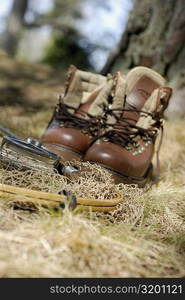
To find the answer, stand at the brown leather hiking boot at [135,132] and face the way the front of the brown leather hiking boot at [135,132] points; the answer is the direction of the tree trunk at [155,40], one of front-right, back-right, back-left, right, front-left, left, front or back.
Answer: back-right

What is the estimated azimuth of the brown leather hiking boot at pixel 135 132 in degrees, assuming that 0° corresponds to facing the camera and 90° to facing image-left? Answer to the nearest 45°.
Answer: approximately 45°

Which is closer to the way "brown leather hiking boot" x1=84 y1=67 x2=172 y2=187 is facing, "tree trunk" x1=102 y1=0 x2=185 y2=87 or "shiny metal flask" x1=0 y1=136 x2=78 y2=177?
the shiny metal flask

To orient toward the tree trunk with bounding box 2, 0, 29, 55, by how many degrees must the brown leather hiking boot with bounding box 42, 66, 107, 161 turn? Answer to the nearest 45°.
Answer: approximately 135° to its right

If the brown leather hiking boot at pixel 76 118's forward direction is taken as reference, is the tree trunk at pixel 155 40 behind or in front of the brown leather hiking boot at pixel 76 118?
behind

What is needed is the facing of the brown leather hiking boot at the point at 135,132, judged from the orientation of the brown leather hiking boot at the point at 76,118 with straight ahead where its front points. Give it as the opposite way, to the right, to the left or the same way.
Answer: the same way

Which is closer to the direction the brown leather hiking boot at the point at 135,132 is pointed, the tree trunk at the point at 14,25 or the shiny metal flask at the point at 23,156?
the shiny metal flask

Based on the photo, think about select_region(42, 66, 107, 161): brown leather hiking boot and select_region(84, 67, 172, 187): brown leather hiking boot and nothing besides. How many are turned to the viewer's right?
0

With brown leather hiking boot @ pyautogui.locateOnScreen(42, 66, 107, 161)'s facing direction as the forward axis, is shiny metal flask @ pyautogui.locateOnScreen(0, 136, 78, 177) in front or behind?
in front

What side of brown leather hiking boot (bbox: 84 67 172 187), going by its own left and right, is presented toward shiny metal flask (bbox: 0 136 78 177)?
front

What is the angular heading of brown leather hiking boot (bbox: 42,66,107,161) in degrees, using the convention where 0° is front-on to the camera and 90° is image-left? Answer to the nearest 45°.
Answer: approximately 45°

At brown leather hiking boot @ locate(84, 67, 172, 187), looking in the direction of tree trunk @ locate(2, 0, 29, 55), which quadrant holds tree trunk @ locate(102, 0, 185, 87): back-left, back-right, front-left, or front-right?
front-right

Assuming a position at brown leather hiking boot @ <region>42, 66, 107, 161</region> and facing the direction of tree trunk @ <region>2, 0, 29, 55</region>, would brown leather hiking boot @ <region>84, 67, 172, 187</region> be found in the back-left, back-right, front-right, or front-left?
back-right

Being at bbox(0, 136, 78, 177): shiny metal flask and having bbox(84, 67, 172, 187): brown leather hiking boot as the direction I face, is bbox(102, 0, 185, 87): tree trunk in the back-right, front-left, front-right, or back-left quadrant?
front-left
